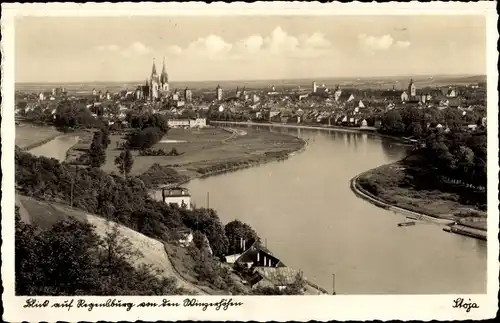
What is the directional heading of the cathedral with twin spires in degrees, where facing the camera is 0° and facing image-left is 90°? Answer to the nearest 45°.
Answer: approximately 315°

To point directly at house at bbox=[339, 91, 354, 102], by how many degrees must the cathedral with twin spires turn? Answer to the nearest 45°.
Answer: approximately 45° to its left

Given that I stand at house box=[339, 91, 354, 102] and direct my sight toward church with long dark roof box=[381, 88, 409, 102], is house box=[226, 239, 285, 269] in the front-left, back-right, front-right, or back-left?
back-right
